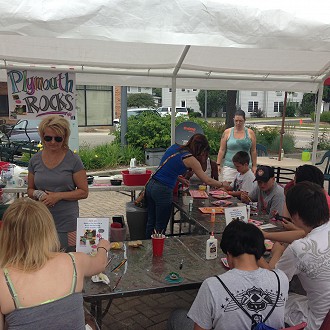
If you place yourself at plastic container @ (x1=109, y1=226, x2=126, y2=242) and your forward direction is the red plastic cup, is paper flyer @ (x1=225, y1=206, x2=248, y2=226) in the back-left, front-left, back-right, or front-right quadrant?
front-left

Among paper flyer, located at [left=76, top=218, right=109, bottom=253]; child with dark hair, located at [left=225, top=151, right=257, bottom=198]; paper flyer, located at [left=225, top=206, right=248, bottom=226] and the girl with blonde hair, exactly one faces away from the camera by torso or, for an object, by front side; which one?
the girl with blonde hair

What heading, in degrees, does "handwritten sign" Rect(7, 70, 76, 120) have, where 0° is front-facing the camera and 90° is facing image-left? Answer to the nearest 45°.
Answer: approximately 0°

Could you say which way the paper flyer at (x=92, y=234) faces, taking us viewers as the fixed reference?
facing the viewer

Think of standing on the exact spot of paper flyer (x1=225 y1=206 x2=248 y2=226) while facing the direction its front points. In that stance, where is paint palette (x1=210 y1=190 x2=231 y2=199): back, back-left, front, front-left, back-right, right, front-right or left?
back

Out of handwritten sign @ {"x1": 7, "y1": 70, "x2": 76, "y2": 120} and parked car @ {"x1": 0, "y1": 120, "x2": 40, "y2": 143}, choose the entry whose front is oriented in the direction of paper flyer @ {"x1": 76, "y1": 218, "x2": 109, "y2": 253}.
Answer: the handwritten sign

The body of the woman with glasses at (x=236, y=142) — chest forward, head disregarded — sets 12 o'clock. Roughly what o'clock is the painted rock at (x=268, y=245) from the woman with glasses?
The painted rock is roughly at 12 o'clock from the woman with glasses.

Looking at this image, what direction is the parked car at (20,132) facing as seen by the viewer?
to the viewer's left

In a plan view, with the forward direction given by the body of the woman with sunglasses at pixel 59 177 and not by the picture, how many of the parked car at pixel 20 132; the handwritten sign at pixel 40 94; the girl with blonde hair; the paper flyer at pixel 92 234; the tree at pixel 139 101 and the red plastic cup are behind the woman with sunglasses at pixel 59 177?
3

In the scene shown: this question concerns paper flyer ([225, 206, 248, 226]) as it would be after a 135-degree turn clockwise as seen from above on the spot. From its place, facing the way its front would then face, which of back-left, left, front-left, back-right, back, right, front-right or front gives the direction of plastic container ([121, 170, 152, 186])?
front

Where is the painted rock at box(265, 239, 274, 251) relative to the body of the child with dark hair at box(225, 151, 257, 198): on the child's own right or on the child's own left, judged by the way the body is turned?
on the child's own left

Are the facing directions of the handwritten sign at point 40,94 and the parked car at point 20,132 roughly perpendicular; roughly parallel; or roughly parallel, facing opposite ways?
roughly perpendicular

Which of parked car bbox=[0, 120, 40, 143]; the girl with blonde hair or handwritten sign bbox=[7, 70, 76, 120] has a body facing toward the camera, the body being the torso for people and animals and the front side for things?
the handwritten sign

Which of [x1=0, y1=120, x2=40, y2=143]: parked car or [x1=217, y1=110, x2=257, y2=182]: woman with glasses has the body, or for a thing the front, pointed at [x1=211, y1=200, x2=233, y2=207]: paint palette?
the woman with glasses

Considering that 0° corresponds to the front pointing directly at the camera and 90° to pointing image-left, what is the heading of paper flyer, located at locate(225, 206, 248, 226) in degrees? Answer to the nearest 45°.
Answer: approximately 0°

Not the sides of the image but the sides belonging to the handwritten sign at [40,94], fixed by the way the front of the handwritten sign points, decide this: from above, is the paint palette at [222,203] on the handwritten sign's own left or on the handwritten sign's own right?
on the handwritten sign's own left

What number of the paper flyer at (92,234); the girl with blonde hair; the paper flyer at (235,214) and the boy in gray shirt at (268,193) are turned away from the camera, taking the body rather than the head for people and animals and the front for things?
1

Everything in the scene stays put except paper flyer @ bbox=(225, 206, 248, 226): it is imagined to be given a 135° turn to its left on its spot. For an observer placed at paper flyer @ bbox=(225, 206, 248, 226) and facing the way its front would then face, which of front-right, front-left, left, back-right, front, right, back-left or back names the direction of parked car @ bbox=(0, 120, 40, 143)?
left

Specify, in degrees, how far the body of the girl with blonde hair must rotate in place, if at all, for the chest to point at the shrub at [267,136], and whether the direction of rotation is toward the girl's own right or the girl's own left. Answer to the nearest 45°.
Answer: approximately 45° to the girl's own right
